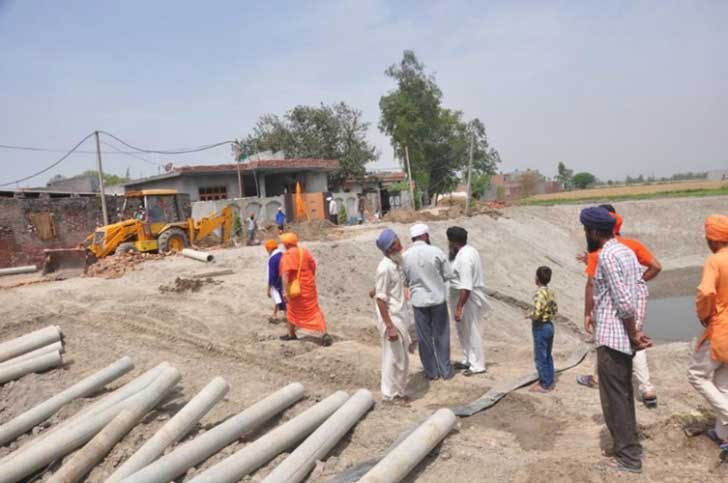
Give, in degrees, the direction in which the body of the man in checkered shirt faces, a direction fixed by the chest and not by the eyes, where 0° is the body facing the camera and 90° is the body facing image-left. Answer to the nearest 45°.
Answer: approximately 90°

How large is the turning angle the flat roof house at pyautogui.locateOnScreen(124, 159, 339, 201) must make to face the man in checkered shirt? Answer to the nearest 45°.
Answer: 0° — it already faces them

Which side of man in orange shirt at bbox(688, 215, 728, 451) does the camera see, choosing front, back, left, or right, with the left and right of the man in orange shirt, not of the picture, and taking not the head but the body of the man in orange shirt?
left

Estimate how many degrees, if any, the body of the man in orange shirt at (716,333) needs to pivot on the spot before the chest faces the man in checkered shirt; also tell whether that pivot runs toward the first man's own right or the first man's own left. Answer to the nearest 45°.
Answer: approximately 45° to the first man's own left
